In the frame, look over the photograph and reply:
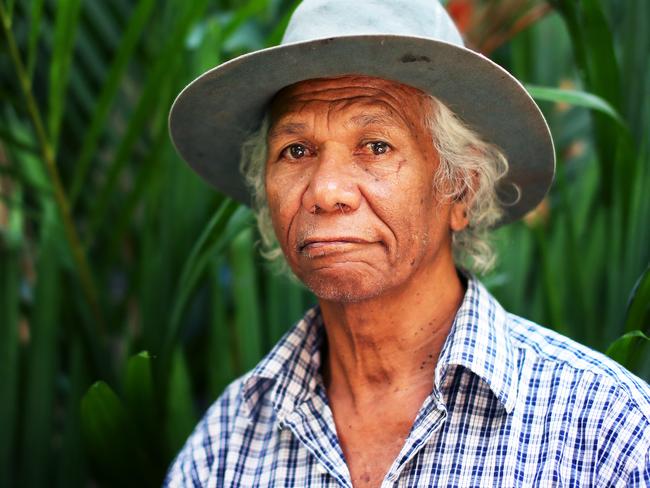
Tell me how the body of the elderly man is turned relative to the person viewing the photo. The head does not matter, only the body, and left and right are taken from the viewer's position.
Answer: facing the viewer and to the left of the viewer

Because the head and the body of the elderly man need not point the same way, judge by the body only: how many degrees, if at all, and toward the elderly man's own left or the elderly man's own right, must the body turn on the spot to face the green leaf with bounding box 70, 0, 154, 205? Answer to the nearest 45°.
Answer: approximately 90° to the elderly man's own right

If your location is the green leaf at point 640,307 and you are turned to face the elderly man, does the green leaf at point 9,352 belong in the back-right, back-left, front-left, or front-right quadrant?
front-right

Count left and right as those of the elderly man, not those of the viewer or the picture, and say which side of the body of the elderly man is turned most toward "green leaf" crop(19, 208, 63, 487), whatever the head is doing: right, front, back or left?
right

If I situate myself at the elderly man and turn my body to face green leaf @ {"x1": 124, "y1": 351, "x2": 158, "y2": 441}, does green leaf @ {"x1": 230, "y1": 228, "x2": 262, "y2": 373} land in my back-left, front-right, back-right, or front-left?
front-right
